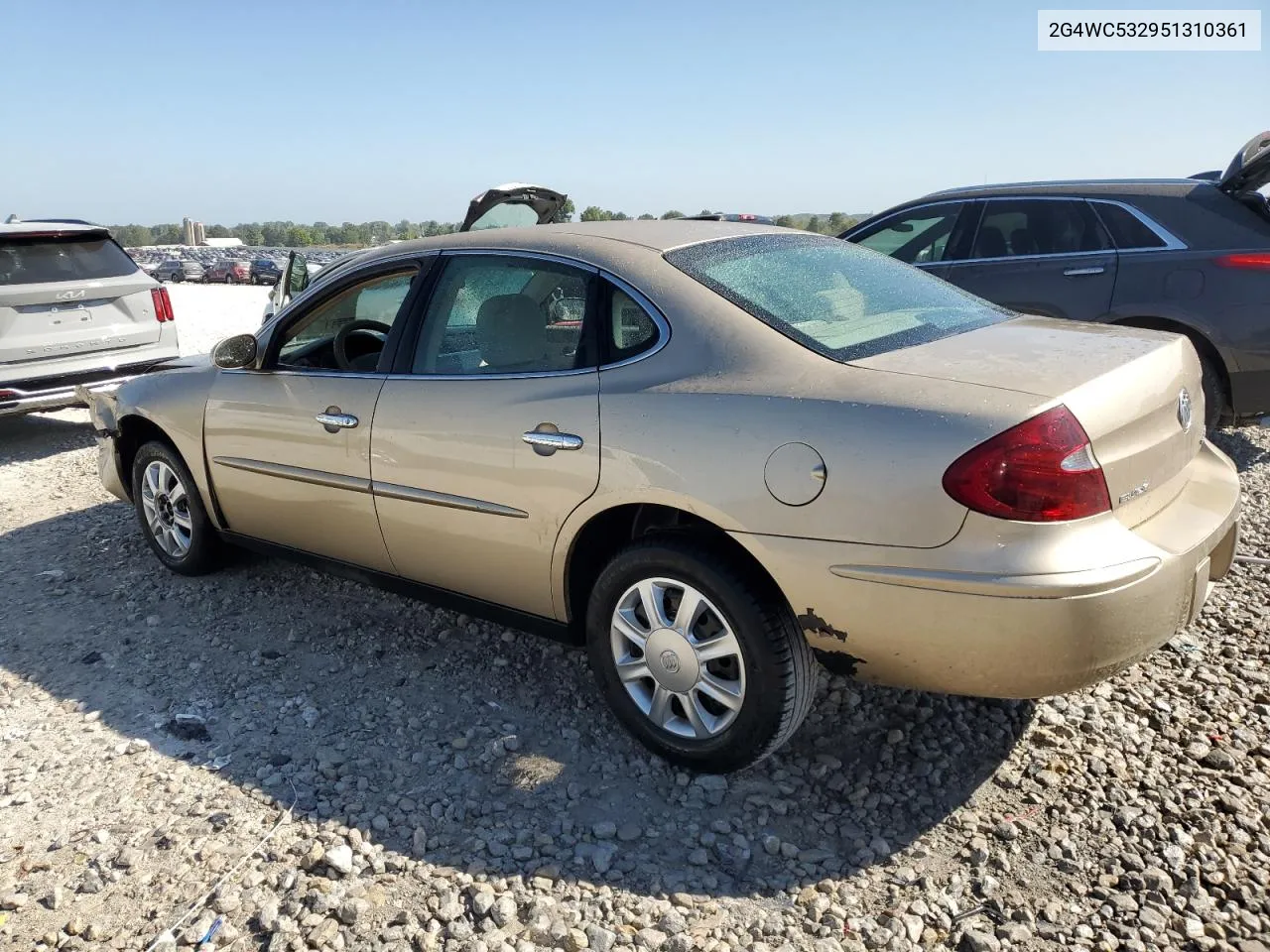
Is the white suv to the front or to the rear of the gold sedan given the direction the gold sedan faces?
to the front

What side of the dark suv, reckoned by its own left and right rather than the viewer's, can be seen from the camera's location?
left

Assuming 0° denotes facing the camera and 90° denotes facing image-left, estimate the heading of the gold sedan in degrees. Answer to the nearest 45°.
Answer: approximately 135°

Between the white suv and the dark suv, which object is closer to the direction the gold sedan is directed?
the white suv

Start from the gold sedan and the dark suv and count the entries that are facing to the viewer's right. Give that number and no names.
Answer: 0

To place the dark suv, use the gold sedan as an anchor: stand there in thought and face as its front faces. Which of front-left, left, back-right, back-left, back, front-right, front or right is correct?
right

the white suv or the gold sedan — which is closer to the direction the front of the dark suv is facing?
the white suv

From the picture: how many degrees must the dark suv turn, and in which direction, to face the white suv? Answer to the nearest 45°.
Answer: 0° — it already faces it
